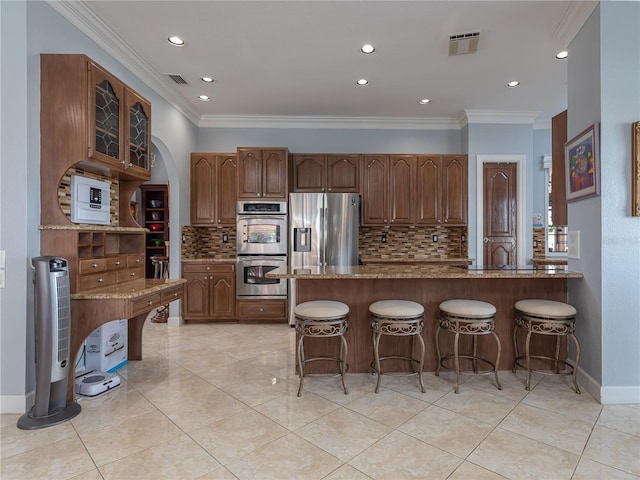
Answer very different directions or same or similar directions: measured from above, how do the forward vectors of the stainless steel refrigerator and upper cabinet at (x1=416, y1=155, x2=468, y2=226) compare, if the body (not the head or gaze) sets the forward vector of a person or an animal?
same or similar directions

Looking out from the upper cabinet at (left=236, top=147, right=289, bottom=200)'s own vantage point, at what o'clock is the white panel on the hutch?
The white panel on the hutch is roughly at 1 o'clock from the upper cabinet.

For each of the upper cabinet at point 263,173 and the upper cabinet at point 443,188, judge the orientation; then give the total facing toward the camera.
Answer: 2

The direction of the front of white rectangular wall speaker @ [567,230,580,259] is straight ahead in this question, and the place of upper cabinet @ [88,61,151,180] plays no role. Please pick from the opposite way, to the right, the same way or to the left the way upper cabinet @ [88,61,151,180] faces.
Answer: the opposite way

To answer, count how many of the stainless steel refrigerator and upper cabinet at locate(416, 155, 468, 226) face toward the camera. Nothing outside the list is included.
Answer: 2

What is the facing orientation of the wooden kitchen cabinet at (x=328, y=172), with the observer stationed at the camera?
facing the viewer

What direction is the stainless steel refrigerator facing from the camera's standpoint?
toward the camera

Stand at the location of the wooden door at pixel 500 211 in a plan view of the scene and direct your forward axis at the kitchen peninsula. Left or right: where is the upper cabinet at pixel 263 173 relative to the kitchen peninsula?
right

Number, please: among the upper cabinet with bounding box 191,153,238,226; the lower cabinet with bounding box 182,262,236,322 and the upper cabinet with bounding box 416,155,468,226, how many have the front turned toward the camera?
3

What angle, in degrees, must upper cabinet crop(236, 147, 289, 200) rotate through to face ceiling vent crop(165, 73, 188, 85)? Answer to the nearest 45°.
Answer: approximately 45° to its right

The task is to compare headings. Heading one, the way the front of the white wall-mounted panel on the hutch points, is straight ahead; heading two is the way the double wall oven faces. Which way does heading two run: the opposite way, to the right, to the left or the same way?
to the right

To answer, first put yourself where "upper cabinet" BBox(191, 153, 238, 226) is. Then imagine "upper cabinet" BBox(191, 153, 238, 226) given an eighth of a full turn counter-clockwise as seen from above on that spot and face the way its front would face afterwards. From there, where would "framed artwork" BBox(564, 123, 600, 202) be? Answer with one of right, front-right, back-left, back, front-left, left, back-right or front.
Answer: front

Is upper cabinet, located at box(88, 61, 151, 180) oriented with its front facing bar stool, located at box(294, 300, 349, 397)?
yes

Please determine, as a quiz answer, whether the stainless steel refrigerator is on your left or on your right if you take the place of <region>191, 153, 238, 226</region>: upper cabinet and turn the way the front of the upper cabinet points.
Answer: on your left

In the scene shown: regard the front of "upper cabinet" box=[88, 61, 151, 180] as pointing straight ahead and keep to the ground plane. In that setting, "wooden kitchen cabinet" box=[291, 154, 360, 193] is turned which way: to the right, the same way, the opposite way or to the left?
to the right

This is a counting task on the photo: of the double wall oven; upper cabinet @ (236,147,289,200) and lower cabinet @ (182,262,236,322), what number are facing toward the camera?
3

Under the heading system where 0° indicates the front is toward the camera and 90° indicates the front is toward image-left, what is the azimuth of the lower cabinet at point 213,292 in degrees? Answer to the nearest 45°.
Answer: approximately 0°

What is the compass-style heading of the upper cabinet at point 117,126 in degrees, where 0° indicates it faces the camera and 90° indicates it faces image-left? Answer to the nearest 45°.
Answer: approximately 315°

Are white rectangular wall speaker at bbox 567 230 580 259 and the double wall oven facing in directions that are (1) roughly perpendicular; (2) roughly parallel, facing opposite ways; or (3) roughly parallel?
roughly perpendicular

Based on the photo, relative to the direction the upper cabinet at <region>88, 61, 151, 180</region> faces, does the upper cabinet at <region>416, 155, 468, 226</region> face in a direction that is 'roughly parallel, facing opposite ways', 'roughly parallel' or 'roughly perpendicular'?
roughly perpendicular
